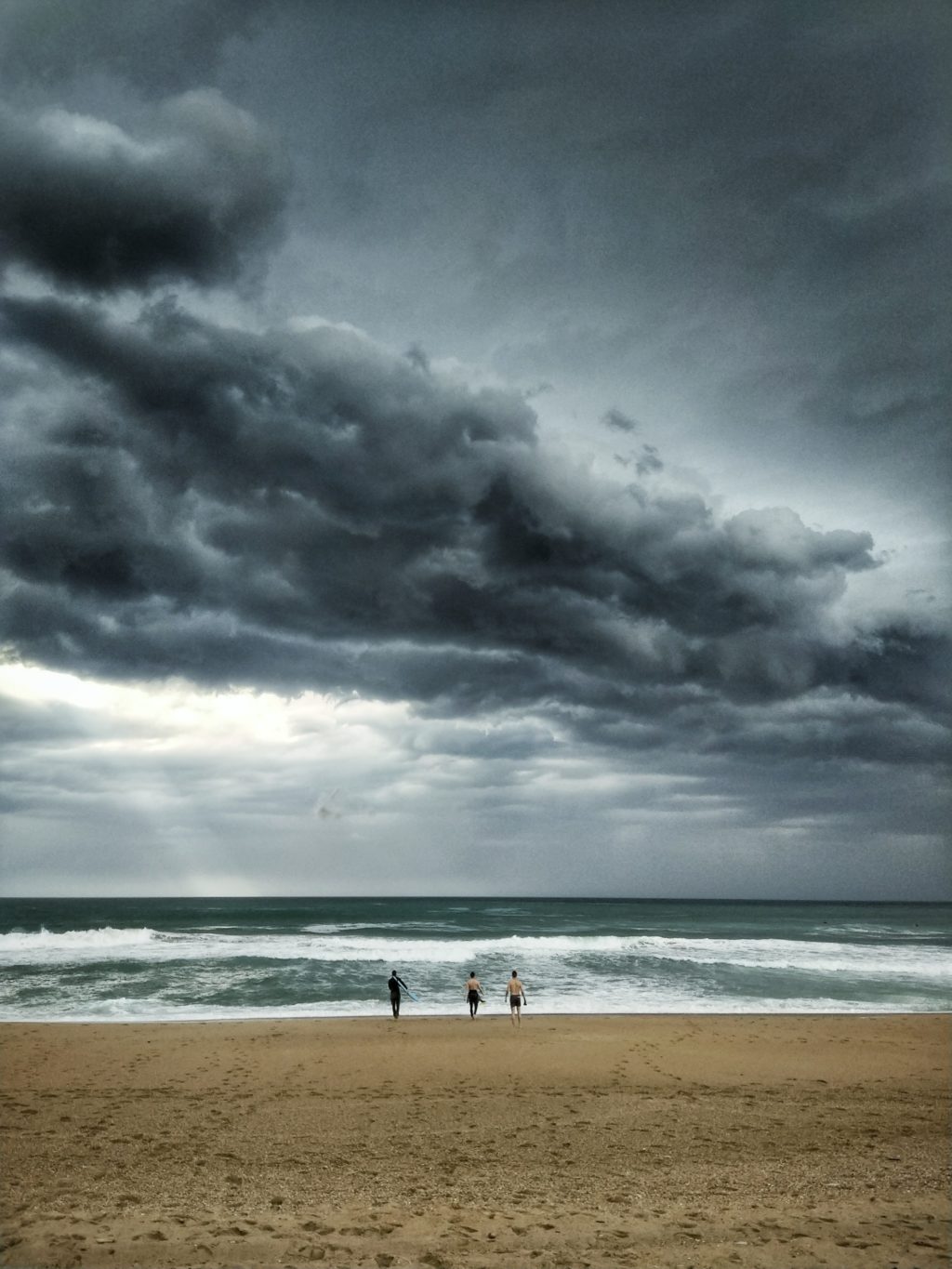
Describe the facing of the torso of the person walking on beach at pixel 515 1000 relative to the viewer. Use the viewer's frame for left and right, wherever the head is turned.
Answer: facing away from the viewer
